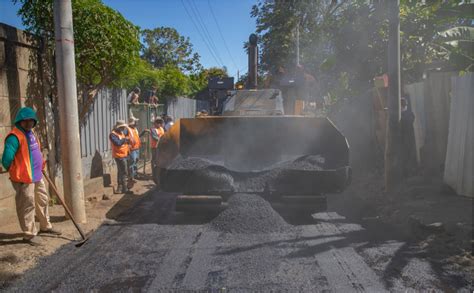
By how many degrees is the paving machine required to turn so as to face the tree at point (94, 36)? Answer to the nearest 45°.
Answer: approximately 90° to its right

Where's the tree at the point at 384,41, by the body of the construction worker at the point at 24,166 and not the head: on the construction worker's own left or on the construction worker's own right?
on the construction worker's own left

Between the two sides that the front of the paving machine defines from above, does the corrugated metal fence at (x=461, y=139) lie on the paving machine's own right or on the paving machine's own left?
on the paving machine's own left

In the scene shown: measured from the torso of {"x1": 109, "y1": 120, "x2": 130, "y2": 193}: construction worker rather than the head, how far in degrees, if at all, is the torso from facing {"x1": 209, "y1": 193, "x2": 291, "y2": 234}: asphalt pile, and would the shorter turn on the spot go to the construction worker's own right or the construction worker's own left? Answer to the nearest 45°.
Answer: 0° — they already face it

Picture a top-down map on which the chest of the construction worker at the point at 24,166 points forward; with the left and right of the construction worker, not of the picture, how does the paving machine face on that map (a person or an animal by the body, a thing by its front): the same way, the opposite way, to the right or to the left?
to the right

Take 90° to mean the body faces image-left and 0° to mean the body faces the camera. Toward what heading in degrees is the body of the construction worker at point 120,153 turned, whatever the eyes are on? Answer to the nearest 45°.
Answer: approximately 315°
